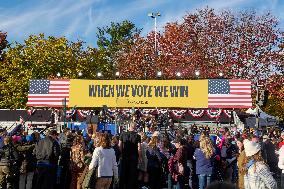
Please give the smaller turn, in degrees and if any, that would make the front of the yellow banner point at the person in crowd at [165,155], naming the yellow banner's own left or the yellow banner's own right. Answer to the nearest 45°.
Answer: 0° — it already faces them

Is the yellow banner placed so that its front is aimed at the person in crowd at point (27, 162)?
yes

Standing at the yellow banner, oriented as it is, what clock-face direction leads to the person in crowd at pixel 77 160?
The person in crowd is roughly at 12 o'clock from the yellow banner.

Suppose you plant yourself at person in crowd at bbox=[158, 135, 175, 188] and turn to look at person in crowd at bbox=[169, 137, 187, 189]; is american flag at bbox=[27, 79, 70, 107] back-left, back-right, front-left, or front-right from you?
back-left

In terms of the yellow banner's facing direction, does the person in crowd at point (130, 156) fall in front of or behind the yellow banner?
in front

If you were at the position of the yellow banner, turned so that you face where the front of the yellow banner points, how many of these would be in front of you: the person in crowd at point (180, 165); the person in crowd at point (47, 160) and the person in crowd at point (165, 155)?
3

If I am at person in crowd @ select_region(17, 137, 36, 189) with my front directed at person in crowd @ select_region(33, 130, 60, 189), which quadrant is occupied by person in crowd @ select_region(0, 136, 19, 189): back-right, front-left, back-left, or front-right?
back-right

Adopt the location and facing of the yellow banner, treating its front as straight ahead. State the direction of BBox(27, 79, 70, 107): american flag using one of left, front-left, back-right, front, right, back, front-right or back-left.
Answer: right

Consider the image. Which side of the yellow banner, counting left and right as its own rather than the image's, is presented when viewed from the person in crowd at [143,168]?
front

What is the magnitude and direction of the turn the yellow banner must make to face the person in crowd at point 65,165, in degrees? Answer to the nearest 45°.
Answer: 0° — it already faces them

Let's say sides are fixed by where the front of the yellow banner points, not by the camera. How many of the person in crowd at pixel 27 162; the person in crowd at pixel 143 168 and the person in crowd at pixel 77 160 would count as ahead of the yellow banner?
3

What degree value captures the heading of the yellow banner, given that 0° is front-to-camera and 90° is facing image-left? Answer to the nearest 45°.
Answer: approximately 0°

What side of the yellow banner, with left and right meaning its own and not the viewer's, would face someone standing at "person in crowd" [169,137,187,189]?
front

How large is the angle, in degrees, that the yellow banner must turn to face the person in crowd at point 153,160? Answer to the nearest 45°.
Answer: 0° — it already faces them

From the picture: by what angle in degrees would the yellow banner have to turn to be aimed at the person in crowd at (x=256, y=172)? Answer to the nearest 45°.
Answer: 0° — it already faces them

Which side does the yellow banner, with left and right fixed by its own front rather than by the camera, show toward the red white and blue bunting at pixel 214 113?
left

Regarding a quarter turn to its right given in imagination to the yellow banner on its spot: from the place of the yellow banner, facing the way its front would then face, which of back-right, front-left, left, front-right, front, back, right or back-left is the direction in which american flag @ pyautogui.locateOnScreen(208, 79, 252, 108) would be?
back
